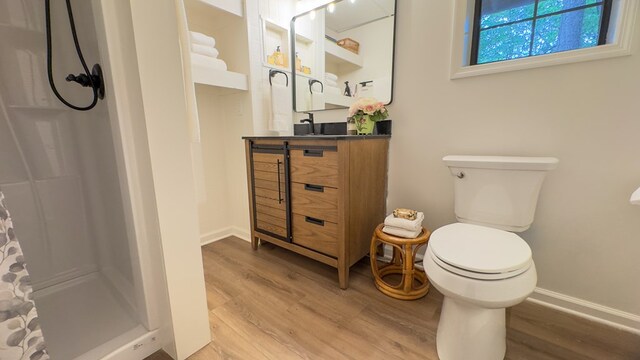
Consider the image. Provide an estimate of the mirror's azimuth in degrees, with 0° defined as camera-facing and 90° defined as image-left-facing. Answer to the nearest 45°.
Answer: approximately 45°

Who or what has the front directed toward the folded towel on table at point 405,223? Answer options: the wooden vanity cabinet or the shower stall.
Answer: the shower stall

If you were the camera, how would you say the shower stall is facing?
facing the viewer and to the right of the viewer

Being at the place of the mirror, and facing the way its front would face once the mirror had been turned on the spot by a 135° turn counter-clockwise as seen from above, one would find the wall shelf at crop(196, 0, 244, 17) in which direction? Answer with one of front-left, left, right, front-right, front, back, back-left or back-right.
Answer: back

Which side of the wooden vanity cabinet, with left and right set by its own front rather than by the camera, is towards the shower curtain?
front

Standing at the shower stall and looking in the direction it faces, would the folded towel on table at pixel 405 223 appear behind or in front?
in front

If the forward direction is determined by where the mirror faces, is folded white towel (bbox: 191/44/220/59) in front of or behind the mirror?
in front

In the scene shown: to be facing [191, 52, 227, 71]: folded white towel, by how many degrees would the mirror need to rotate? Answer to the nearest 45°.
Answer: approximately 45° to its right

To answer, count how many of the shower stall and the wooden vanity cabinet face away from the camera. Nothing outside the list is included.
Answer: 0

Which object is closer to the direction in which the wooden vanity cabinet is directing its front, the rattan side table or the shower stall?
the shower stall

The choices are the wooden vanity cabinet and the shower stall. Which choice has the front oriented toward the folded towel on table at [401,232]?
the shower stall

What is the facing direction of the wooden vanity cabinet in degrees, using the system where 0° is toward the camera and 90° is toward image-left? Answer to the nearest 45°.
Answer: approximately 45°

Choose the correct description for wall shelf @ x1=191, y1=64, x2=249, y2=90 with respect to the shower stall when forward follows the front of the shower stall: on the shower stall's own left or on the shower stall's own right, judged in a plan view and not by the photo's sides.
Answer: on the shower stall's own left
